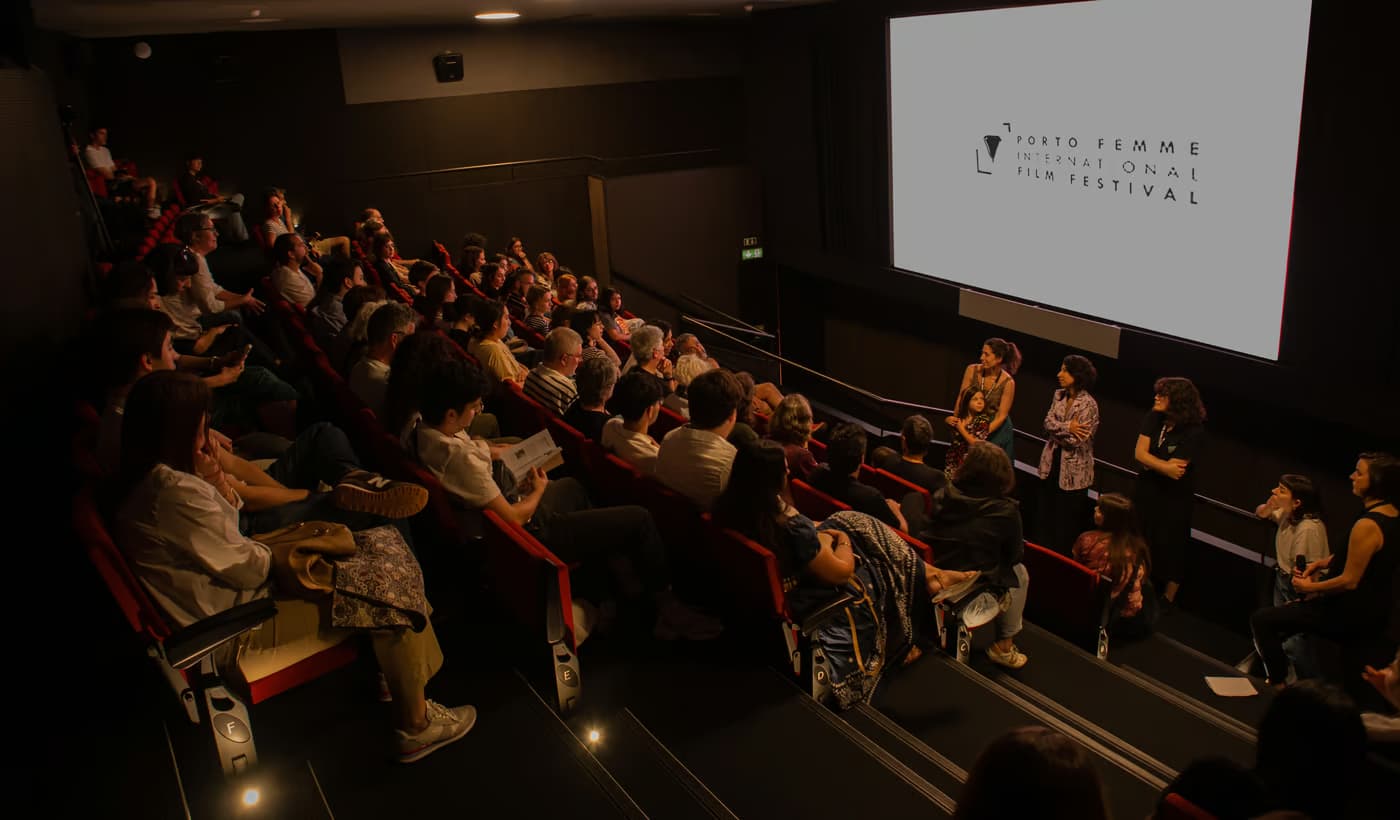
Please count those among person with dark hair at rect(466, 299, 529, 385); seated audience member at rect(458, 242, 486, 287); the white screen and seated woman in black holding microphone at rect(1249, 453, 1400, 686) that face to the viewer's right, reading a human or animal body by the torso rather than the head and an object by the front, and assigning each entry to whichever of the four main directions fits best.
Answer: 2

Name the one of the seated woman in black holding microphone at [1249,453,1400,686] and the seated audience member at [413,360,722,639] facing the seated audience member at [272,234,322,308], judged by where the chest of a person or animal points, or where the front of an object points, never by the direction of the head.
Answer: the seated woman in black holding microphone at [1249,453,1400,686]

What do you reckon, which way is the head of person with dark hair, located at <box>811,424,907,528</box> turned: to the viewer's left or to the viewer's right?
to the viewer's right

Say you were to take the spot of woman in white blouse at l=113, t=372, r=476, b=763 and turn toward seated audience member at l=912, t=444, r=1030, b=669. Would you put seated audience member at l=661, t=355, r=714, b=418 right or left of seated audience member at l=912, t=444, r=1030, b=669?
left

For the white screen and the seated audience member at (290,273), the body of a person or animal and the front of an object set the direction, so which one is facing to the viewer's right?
the seated audience member

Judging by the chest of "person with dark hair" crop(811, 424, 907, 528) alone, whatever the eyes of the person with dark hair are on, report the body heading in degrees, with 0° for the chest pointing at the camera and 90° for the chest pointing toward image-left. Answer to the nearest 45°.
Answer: approximately 225°

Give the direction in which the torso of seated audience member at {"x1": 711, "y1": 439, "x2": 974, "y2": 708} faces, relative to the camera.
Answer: to the viewer's right

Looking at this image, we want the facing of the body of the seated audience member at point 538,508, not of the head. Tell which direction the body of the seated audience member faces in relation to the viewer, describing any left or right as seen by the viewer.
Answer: facing to the right of the viewer

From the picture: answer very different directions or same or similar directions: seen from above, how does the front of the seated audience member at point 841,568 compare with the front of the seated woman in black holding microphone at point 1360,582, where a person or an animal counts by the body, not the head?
very different directions

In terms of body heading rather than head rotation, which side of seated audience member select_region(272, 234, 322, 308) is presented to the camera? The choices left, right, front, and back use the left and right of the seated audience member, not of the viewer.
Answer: right

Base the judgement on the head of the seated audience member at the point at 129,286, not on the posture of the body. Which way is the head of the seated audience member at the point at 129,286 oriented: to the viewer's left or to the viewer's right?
to the viewer's right

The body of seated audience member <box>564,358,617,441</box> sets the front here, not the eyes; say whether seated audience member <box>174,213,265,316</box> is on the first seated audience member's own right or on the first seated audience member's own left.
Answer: on the first seated audience member's own left

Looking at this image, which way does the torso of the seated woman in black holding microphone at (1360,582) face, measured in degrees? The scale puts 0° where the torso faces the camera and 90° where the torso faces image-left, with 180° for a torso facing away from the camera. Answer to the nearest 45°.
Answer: approximately 90°

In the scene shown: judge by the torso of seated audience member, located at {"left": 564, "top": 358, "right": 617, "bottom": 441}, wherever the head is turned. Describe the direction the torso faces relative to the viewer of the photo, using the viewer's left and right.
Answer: facing away from the viewer and to the right of the viewer

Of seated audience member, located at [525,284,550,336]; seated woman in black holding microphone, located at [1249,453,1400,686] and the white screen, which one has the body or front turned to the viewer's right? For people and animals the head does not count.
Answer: seated audience member, located at [525,284,550,336]

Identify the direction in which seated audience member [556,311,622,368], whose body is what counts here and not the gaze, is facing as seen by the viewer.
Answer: to the viewer's right
